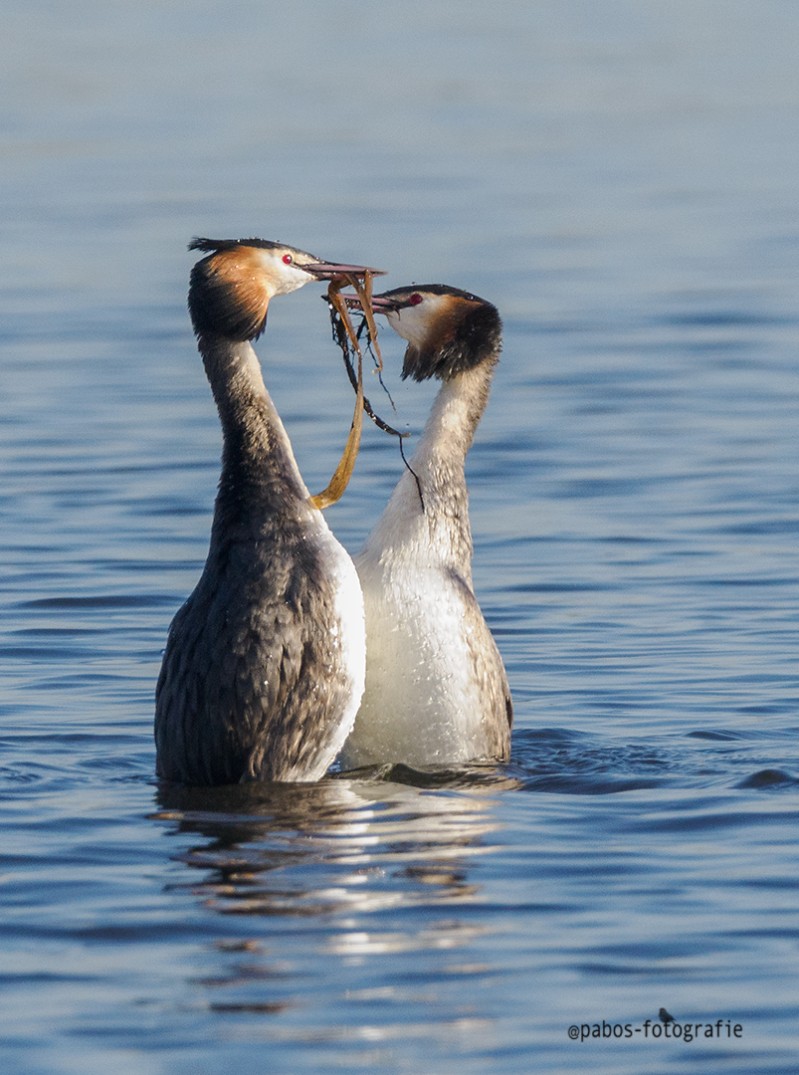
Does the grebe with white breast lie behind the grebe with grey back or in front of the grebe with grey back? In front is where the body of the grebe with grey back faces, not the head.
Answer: in front
